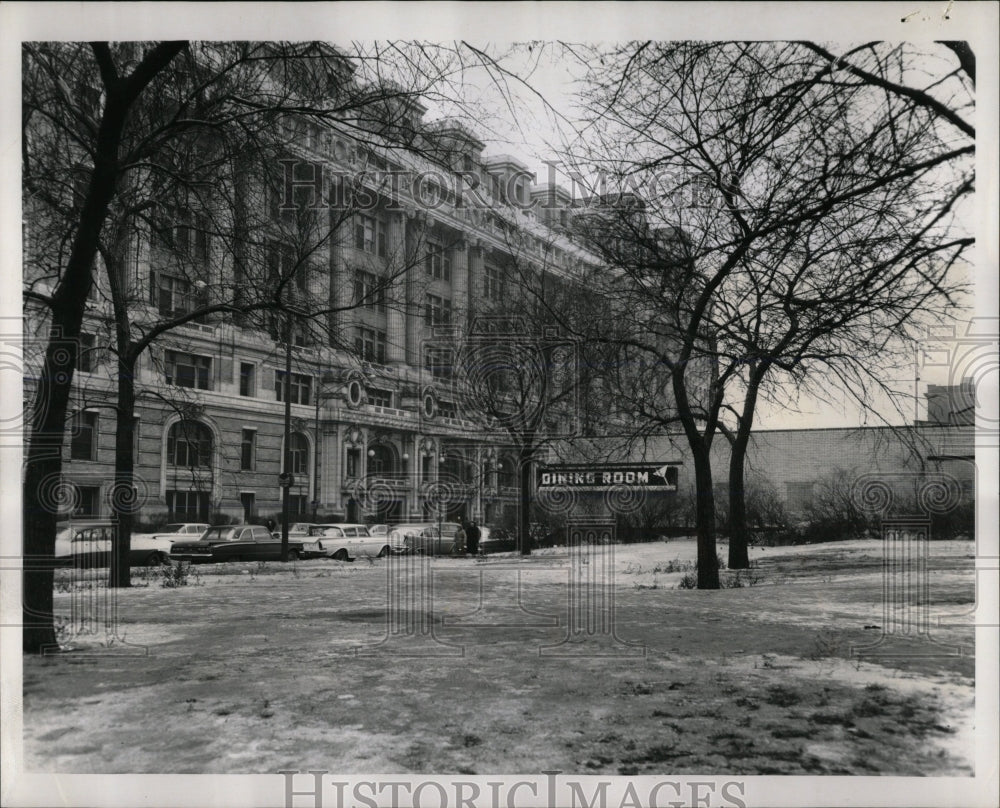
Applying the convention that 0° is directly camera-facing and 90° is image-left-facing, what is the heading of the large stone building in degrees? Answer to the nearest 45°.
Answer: approximately 315°

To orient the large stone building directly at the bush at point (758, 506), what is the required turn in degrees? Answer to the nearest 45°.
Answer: approximately 45° to its left
